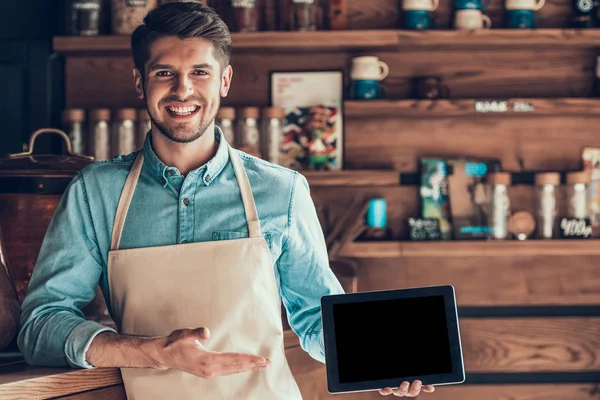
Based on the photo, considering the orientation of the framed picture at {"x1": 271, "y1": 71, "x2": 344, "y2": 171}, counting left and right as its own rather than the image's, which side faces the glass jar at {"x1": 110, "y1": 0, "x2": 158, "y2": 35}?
right

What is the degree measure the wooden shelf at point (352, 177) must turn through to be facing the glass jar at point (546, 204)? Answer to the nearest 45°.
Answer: approximately 90° to its left

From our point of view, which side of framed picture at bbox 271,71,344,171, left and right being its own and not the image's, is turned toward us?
front

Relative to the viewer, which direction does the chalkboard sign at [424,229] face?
toward the camera

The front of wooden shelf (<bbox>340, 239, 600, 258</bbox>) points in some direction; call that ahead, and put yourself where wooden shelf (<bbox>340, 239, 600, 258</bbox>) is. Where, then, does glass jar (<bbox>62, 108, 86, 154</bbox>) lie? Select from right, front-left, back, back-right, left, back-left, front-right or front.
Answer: right

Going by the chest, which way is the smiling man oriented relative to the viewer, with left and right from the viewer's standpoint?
facing the viewer

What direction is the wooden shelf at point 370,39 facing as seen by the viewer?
toward the camera

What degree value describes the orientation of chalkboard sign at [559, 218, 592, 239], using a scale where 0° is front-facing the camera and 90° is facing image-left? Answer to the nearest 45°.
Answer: approximately 0°

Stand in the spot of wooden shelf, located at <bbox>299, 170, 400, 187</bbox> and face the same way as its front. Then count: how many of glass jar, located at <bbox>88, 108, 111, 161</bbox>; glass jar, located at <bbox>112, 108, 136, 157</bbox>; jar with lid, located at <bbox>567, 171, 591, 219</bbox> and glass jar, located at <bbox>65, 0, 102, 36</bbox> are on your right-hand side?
3

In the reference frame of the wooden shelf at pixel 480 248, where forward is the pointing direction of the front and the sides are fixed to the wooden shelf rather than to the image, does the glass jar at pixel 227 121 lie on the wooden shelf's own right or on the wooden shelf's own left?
on the wooden shelf's own right
